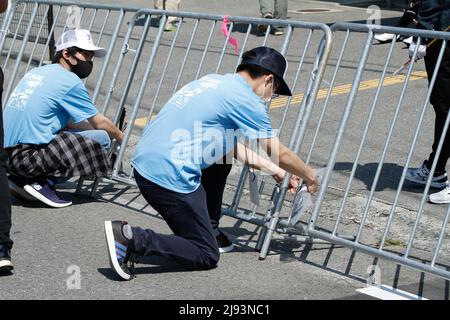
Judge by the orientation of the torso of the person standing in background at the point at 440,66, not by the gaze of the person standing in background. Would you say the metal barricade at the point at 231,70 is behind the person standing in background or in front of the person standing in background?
in front

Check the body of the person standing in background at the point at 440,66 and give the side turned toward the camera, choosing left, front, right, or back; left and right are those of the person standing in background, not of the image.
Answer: left
